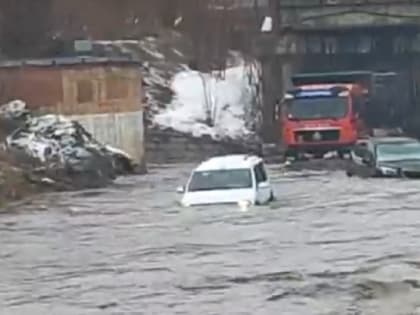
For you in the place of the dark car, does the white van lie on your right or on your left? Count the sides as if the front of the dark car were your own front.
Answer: on your right
